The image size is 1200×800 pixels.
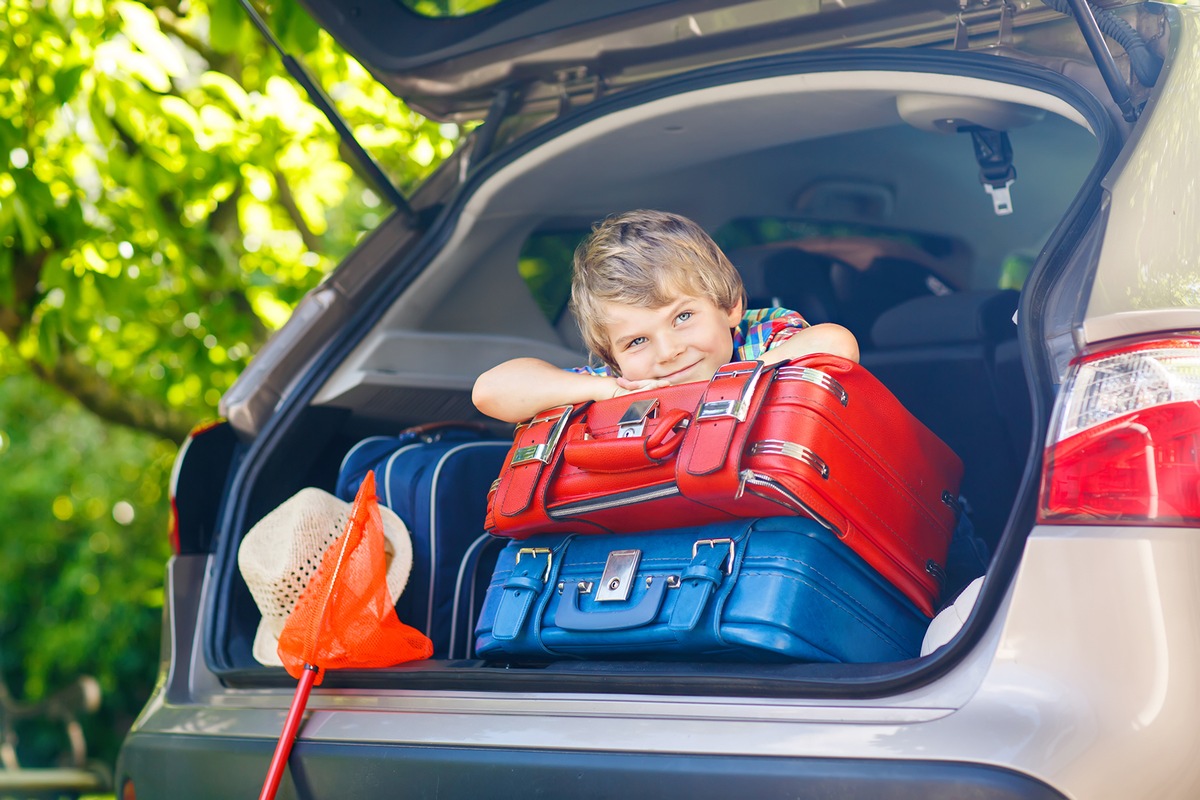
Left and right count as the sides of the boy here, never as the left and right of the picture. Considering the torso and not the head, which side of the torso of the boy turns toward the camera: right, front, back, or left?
front
